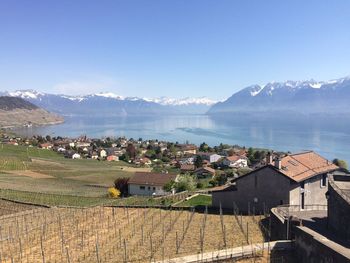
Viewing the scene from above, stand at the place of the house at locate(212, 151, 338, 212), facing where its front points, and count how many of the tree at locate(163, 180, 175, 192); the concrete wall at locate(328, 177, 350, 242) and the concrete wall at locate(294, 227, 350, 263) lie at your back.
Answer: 1

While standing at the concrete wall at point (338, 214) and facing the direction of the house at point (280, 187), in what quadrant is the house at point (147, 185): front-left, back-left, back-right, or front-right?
front-left

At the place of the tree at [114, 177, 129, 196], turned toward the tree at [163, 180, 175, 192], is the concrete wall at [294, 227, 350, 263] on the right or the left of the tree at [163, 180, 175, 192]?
right

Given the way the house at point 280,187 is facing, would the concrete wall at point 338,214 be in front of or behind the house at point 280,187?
in front
